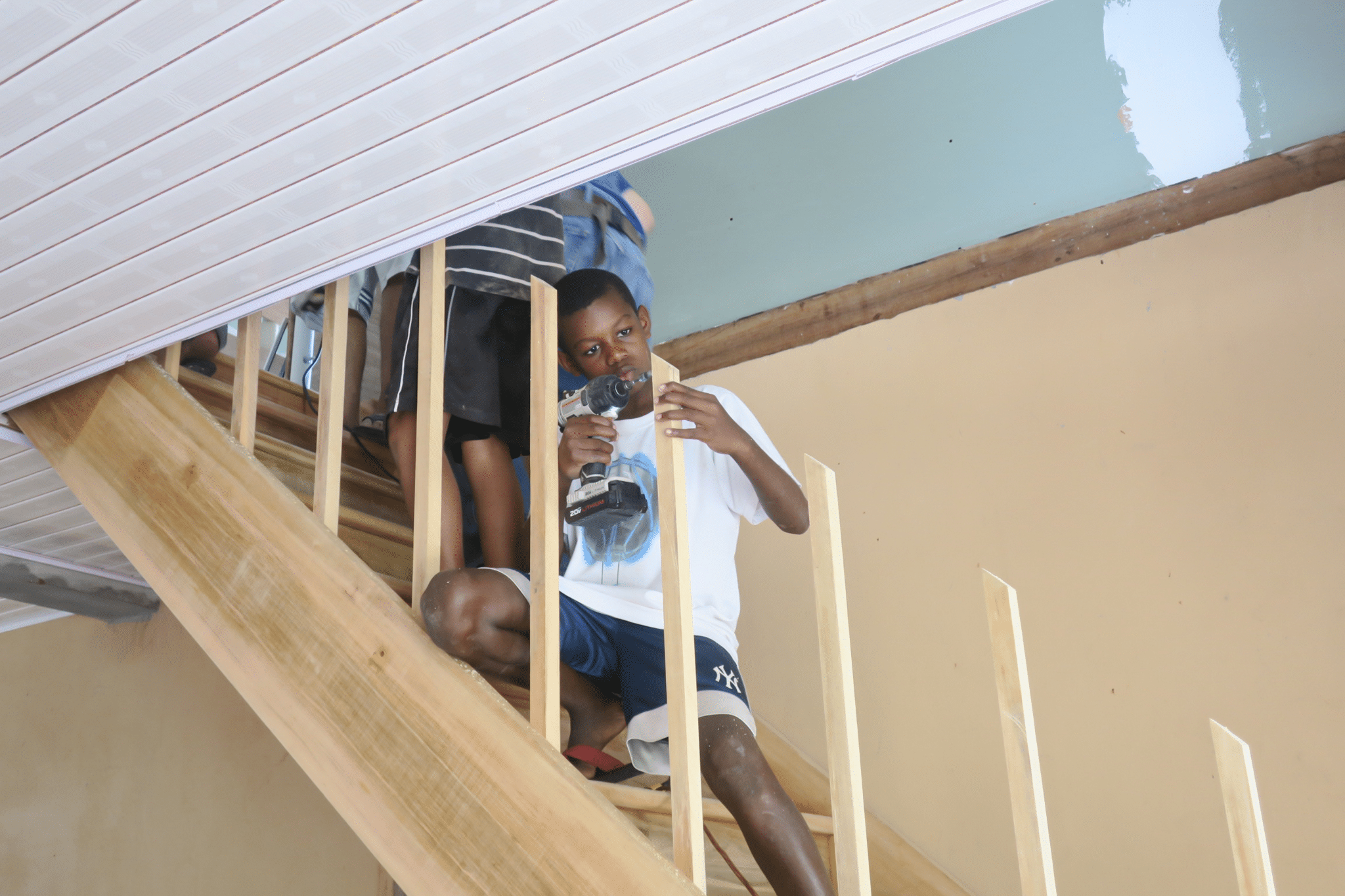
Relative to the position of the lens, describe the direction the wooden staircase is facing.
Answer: facing the viewer and to the right of the viewer

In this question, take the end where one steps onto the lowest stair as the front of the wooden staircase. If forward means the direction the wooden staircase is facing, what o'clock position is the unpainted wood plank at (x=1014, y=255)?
The unpainted wood plank is roughly at 10 o'clock from the wooden staircase.

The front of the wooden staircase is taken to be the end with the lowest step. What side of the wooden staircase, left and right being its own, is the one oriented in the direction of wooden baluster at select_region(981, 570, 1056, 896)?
front

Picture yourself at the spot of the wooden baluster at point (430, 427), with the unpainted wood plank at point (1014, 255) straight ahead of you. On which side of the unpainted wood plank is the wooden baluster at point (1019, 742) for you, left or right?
right
